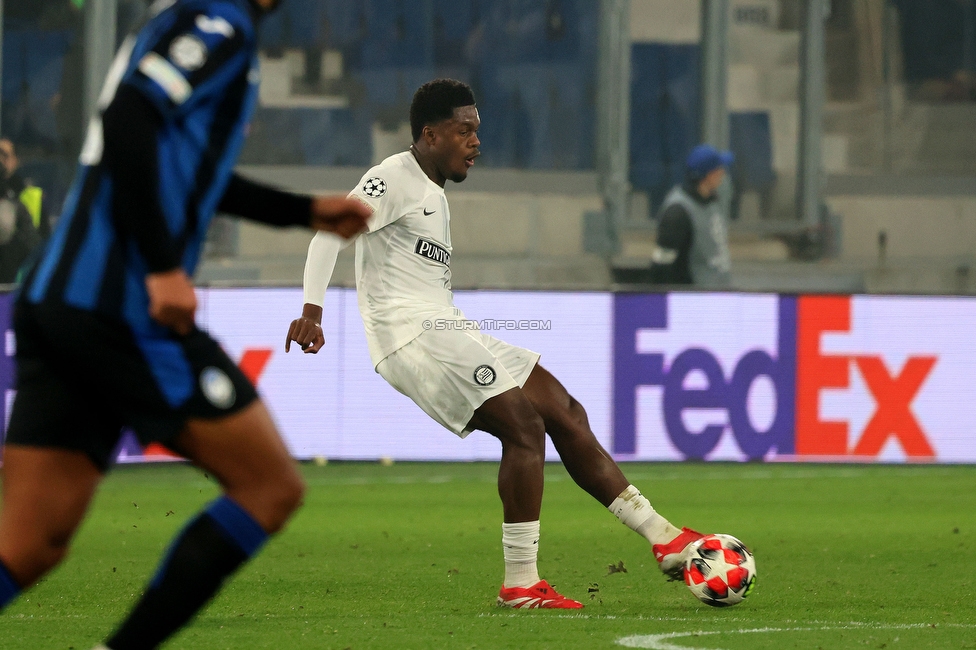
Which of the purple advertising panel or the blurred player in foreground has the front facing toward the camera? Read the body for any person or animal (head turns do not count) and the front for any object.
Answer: the purple advertising panel

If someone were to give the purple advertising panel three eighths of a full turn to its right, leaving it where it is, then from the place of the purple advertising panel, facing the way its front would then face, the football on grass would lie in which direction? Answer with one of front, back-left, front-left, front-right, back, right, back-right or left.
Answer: back-left

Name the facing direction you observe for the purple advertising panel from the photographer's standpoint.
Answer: facing the viewer

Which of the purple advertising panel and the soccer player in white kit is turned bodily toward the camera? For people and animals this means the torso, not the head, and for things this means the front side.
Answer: the purple advertising panel

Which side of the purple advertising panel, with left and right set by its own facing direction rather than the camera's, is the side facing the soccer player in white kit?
front

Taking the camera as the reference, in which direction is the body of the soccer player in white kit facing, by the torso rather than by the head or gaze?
to the viewer's right

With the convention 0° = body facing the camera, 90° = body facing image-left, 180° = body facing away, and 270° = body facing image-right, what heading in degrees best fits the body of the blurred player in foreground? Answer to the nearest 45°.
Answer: approximately 270°

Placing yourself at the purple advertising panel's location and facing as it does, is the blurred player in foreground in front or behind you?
in front

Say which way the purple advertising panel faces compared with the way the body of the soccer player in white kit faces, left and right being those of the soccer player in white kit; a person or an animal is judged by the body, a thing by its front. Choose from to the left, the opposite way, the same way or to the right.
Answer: to the right
